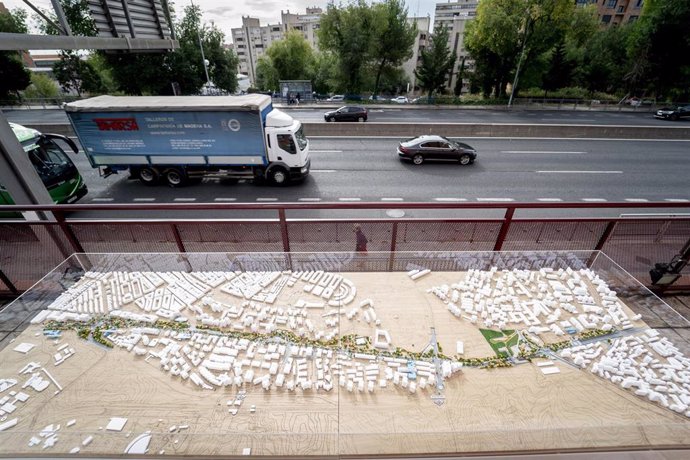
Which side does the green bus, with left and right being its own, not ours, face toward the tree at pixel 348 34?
left

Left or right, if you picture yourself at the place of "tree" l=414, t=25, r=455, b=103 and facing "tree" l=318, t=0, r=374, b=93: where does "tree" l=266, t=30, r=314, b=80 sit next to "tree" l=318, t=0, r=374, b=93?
right

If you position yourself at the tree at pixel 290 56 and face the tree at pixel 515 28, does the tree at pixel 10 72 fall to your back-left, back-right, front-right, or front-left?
back-right

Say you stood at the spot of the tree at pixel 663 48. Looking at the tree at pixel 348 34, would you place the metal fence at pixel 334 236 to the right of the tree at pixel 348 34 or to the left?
left

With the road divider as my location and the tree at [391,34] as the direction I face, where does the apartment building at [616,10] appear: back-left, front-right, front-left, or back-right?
front-right

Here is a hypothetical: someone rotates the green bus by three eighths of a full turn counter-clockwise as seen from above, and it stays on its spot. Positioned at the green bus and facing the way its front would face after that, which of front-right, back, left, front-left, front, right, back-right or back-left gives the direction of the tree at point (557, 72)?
right

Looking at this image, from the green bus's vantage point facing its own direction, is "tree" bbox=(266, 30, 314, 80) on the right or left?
on its left

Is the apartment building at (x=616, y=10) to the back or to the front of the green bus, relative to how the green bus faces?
to the front

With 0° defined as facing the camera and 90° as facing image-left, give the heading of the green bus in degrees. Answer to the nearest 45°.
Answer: approximately 315°

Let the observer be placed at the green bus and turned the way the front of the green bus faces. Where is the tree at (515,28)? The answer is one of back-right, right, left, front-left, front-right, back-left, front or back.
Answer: front-left

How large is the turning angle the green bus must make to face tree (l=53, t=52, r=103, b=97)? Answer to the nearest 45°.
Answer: approximately 135° to its left

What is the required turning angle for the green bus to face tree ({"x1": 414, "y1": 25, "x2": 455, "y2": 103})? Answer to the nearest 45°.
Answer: approximately 45° to its left

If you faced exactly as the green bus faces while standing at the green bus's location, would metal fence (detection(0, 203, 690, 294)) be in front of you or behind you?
in front

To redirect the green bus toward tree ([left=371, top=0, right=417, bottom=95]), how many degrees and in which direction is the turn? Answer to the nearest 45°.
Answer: approximately 45° to its left

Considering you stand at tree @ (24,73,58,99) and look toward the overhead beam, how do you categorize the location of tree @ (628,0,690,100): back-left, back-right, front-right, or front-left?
front-left

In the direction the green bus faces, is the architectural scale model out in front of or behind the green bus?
in front

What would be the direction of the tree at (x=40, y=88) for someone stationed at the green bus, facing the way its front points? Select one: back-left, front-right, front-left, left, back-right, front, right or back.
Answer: back-left
